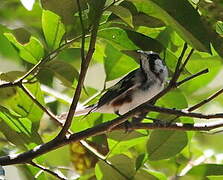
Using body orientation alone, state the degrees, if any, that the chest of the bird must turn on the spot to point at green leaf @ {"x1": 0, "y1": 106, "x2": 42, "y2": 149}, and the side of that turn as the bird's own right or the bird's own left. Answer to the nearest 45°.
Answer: approximately 135° to the bird's own right

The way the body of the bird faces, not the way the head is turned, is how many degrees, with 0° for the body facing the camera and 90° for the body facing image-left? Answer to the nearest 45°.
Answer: approximately 270°
